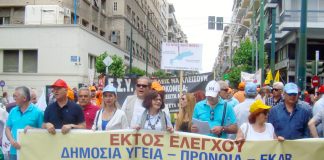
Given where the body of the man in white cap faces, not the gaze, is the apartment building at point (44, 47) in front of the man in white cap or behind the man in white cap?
behind

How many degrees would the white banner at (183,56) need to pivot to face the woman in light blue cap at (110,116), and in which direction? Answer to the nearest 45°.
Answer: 0° — it already faces them

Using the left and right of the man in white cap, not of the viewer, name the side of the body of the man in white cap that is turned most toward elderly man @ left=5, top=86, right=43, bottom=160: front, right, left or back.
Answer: right

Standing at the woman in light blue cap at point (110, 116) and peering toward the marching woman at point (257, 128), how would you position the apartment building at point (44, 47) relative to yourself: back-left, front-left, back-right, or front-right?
back-left

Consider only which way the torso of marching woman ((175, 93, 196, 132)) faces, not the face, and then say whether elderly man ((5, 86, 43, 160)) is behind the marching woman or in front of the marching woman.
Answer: in front

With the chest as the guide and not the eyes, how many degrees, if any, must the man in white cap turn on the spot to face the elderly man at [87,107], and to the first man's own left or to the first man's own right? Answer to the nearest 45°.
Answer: approximately 90° to the first man's own right

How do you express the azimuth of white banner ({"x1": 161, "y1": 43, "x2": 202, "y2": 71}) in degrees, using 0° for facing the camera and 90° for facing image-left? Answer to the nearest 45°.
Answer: approximately 0°

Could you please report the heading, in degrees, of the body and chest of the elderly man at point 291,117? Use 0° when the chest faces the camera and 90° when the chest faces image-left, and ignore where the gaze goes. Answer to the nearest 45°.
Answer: approximately 0°

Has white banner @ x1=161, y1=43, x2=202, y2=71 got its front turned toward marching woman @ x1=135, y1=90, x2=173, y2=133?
yes

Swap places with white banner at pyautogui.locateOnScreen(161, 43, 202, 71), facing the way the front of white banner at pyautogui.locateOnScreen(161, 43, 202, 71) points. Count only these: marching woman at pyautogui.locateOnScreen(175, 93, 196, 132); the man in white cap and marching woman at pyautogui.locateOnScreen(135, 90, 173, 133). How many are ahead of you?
3

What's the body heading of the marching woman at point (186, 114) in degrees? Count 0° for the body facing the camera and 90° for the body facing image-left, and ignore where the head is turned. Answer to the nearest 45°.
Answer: approximately 45°
